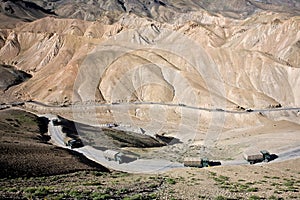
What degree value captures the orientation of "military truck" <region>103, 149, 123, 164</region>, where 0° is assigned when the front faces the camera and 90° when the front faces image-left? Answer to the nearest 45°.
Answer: approximately 315°

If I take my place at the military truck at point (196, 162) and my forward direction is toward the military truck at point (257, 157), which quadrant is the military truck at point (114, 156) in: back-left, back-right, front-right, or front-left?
back-left

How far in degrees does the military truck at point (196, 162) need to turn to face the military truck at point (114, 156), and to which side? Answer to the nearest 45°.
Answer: approximately 180°

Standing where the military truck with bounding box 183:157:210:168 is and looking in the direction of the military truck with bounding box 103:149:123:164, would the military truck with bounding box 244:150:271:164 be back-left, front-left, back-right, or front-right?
back-right

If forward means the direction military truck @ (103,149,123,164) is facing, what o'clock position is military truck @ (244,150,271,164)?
military truck @ (244,150,271,164) is roughly at 11 o'clock from military truck @ (103,149,123,164).

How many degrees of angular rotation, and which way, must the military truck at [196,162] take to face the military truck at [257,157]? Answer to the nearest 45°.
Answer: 0° — it already faces it

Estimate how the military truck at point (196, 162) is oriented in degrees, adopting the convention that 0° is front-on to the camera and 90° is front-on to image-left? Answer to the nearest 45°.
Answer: approximately 270°
